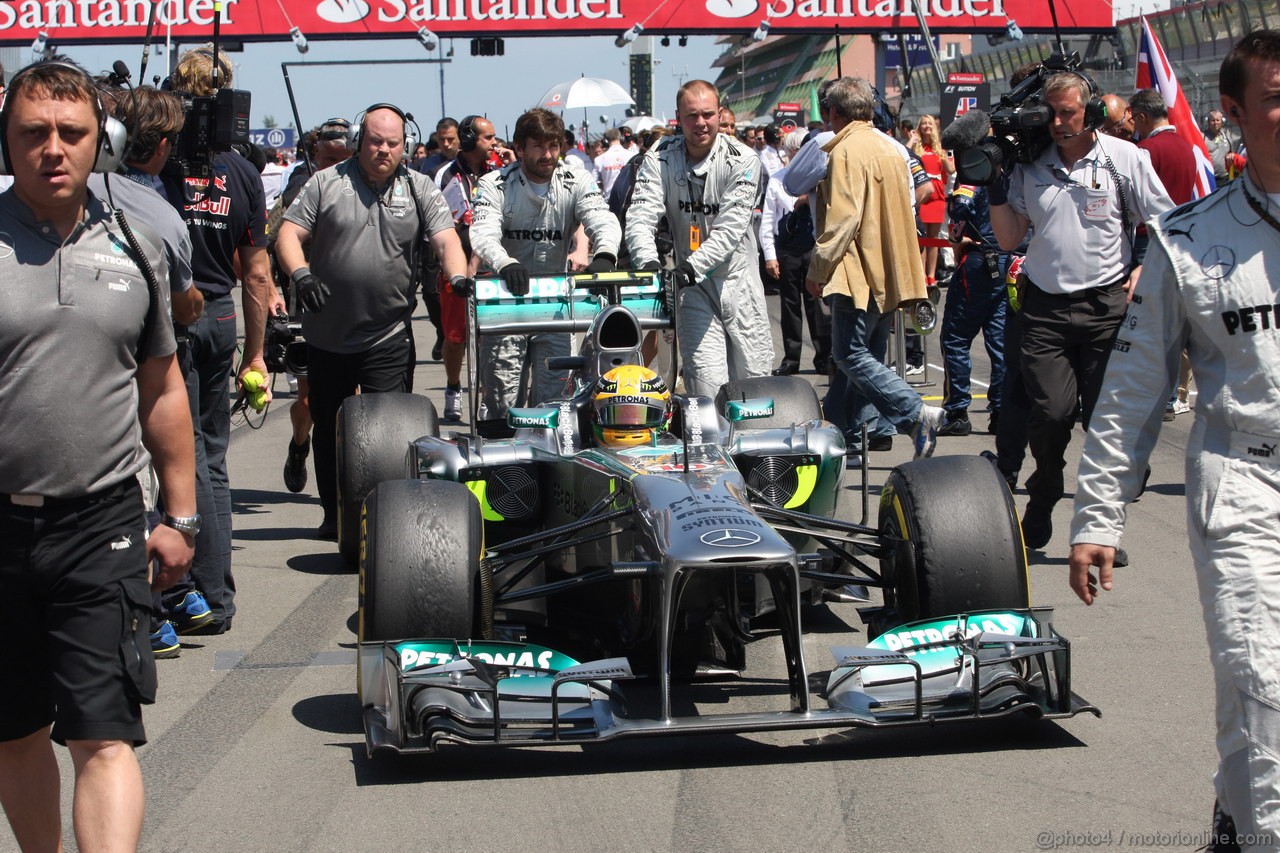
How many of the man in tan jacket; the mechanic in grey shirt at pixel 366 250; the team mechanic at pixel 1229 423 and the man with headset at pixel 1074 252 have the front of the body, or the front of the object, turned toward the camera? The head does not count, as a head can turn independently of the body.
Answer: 3

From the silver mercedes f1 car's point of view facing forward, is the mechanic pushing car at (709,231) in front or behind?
behind

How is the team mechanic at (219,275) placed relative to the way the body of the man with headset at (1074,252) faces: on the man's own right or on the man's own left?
on the man's own right

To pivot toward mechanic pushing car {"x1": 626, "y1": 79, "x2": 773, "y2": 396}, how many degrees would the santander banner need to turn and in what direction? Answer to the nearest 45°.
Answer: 0° — it already faces them

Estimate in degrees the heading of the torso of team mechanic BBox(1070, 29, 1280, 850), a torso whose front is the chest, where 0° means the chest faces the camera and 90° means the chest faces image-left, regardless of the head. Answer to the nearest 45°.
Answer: approximately 0°

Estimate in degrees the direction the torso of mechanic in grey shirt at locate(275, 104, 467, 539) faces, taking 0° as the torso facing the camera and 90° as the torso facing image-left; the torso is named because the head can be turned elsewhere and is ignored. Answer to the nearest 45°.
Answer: approximately 0°
